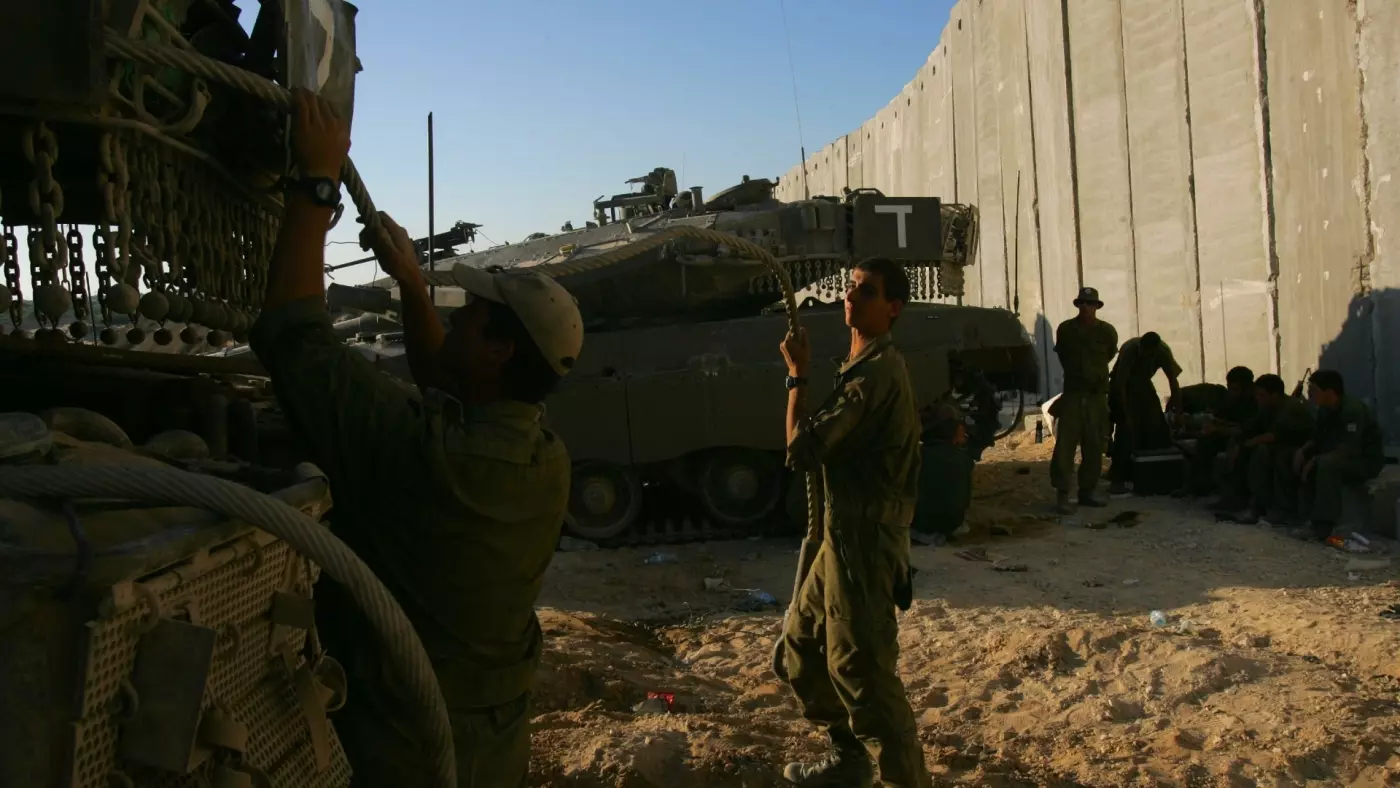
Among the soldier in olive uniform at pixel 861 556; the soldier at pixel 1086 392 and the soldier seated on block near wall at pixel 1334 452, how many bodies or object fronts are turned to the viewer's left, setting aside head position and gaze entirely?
2

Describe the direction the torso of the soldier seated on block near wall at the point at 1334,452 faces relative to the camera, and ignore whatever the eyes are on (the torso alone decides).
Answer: to the viewer's left

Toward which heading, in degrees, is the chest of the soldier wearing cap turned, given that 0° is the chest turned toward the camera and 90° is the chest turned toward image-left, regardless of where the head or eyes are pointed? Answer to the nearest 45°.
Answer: approximately 135°

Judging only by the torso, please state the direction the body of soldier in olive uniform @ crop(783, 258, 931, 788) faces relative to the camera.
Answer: to the viewer's left

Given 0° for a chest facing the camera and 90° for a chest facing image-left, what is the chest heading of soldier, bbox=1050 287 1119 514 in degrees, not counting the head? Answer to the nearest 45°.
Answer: approximately 0°

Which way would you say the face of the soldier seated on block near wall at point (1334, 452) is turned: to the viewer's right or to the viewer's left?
to the viewer's left

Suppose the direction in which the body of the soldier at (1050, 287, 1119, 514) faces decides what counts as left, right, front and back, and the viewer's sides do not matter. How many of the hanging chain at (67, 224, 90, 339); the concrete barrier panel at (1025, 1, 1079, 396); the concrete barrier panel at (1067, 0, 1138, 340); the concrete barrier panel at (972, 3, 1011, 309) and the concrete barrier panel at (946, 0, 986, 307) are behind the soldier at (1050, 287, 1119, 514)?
4

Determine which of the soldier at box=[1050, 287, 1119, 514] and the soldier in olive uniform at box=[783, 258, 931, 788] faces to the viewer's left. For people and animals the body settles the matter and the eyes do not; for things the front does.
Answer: the soldier in olive uniform

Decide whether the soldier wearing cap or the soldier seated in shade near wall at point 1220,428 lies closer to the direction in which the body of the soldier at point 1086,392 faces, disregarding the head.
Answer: the soldier wearing cap
